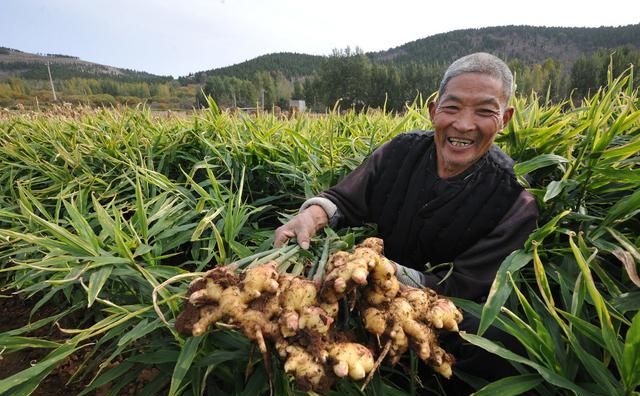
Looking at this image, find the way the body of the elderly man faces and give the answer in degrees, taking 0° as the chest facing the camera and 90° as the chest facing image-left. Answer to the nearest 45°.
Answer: approximately 0°
